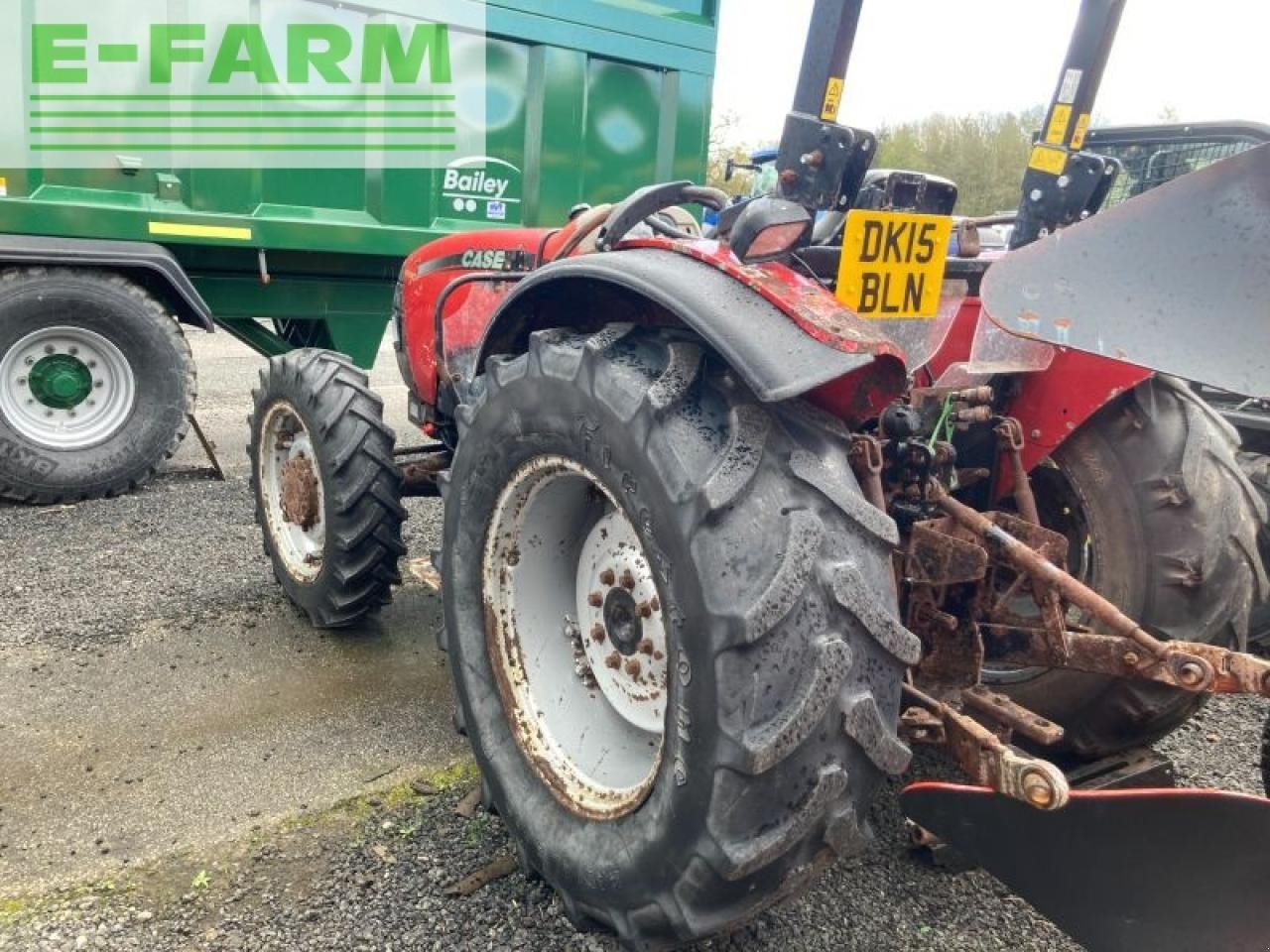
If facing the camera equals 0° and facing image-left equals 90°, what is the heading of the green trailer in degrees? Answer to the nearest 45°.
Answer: approximately 270°

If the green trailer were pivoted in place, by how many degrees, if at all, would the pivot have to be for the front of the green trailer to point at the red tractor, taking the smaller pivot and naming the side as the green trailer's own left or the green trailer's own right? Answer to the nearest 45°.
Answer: approximately 90° to the green trailer's own right

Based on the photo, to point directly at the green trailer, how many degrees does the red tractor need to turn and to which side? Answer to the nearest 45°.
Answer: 0° — it already faces it

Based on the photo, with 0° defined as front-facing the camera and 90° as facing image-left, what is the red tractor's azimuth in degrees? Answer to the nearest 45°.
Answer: approximately 135°

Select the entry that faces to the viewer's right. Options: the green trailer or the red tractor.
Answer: the green trailer

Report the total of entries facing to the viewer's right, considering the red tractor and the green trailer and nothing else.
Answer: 1
